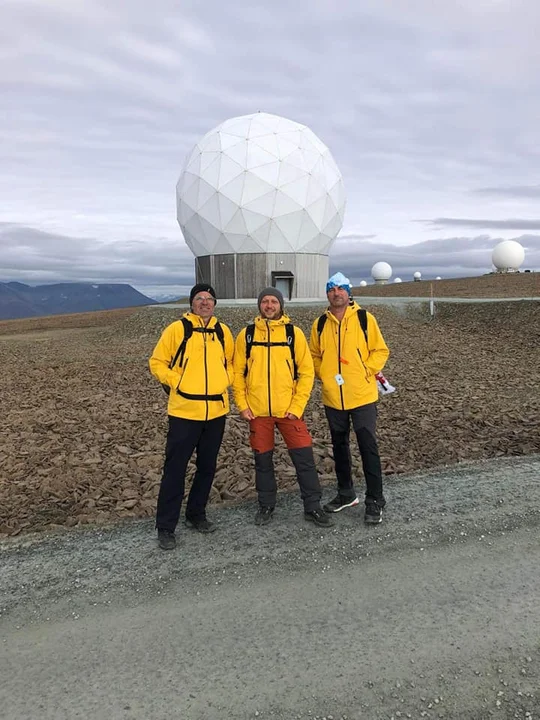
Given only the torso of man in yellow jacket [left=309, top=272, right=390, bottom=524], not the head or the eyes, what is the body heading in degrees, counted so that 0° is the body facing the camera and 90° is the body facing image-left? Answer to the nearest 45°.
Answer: approximately 0°

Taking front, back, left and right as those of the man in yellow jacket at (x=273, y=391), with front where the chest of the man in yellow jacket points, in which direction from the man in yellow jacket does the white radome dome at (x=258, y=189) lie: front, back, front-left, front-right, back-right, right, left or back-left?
back

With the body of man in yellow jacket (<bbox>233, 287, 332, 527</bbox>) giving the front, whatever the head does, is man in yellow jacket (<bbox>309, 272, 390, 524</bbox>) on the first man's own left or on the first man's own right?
on the first man's own left

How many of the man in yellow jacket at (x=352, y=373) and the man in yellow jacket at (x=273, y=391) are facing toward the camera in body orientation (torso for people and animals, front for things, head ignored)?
2

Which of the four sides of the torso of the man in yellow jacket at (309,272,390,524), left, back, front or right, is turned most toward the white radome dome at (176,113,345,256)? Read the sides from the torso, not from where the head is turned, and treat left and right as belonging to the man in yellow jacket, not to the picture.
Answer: back

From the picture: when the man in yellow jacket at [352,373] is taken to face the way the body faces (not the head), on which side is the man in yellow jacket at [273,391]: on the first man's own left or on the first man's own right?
on the first man's own right

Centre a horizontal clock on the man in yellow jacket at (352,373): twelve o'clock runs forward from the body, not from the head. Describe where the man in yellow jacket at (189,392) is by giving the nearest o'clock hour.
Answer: the man in yellow jacket at (189,392) is roughly at 2 o'clock from the man in yellow jacket at (352,373).

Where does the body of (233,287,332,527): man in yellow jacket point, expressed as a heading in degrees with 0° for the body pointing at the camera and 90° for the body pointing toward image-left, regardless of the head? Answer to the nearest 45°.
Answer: approximately 0°
